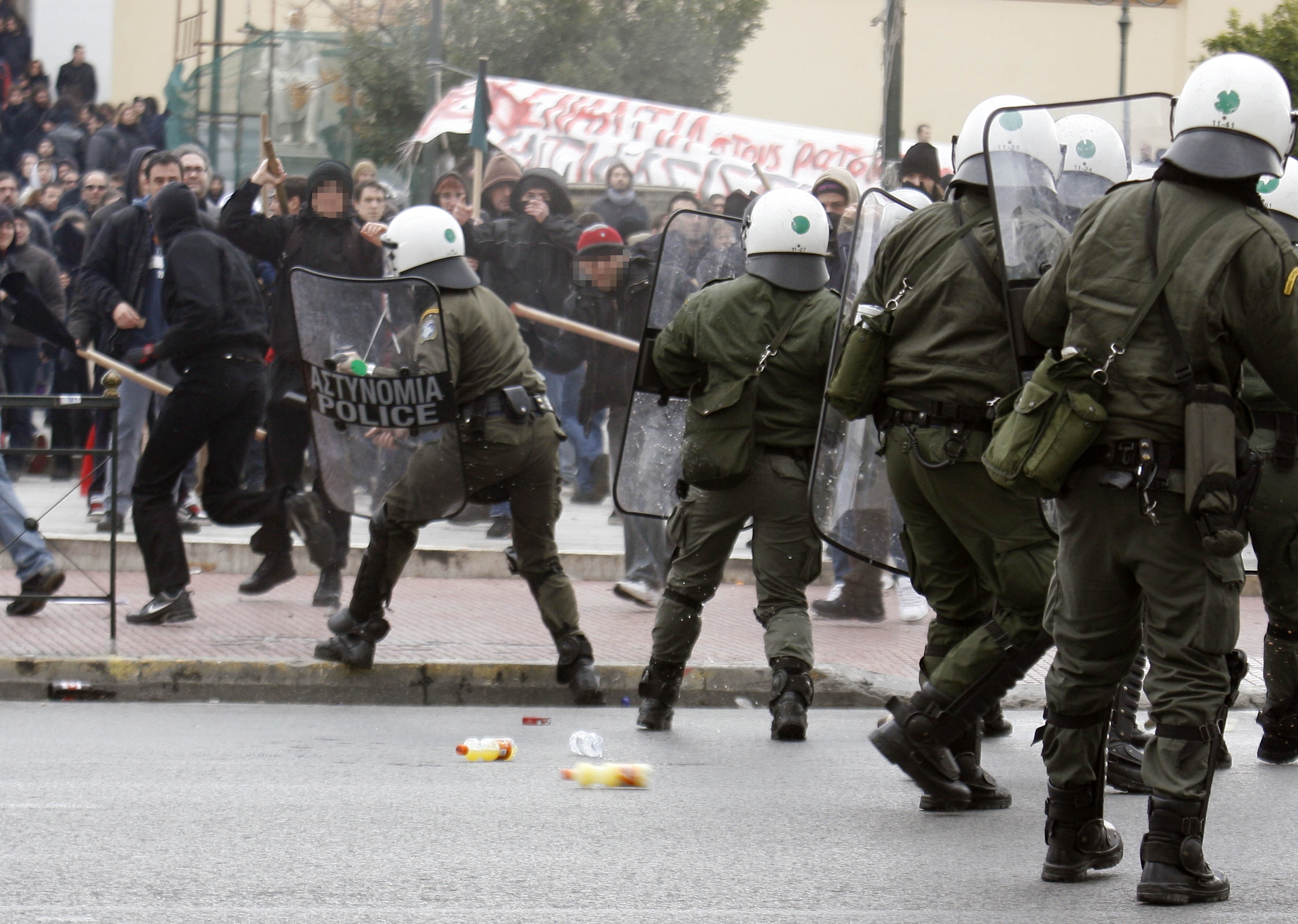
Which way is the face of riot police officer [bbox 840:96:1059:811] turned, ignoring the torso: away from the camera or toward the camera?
away from the camera

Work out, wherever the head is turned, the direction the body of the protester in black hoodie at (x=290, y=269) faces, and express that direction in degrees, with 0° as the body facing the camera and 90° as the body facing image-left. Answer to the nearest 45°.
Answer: approximately 0°

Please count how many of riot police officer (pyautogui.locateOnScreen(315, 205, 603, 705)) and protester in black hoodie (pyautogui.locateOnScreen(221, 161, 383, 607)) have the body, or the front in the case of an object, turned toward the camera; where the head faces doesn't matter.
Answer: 1

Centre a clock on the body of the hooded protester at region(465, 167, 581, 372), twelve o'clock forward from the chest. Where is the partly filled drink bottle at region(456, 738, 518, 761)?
The partly filled drink bottle is roughly at 12 o'clock from the hooded protester.

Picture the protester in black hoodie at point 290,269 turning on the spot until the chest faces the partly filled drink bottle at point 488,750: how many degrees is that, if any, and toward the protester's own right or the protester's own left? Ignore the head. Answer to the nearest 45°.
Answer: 0° — they already face it

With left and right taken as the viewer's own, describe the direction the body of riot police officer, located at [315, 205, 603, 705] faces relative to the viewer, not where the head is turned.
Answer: facing away from the viewer and to the left of the viewer

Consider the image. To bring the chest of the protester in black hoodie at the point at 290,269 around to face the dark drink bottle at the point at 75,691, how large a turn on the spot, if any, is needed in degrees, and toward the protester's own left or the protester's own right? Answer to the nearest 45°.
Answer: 0° — they already face it

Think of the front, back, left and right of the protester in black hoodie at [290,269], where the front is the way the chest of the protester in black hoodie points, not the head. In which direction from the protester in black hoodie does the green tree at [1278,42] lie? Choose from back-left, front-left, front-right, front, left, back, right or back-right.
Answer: back-left

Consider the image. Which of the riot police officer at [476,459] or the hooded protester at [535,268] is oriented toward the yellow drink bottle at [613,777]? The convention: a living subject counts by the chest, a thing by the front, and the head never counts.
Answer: the hooded protester
